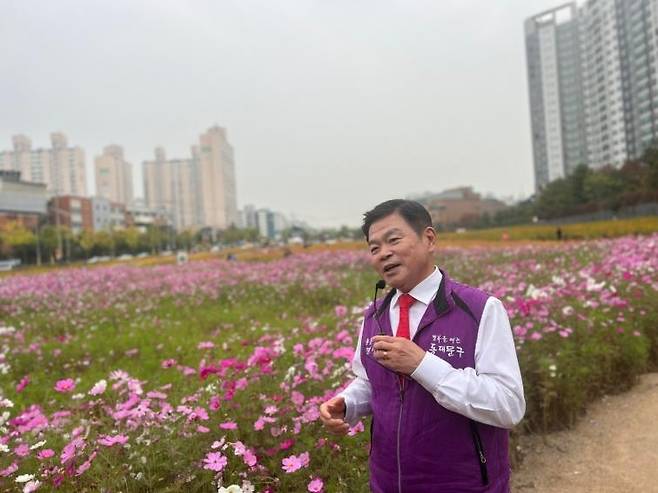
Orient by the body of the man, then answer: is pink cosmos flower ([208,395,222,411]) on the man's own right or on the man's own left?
on the man's own right

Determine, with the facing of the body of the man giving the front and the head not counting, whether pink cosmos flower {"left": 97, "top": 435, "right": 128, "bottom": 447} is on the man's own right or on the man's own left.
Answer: on the man's own right

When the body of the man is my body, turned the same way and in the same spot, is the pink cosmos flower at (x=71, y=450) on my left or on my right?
on my right

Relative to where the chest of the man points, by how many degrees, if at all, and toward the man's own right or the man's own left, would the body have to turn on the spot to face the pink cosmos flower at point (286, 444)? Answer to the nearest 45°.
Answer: approximately 90° to the man's own right

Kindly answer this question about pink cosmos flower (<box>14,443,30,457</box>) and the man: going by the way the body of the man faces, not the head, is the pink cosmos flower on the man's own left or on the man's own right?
on the man's own right

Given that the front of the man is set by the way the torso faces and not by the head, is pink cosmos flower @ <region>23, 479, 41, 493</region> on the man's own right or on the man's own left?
on the man's own right

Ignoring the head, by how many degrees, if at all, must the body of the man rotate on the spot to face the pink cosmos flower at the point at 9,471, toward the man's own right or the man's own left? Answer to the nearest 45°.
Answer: approximately 45° to the man's own right

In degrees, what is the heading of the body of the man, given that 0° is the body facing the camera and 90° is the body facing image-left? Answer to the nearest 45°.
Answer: approximately 45°
